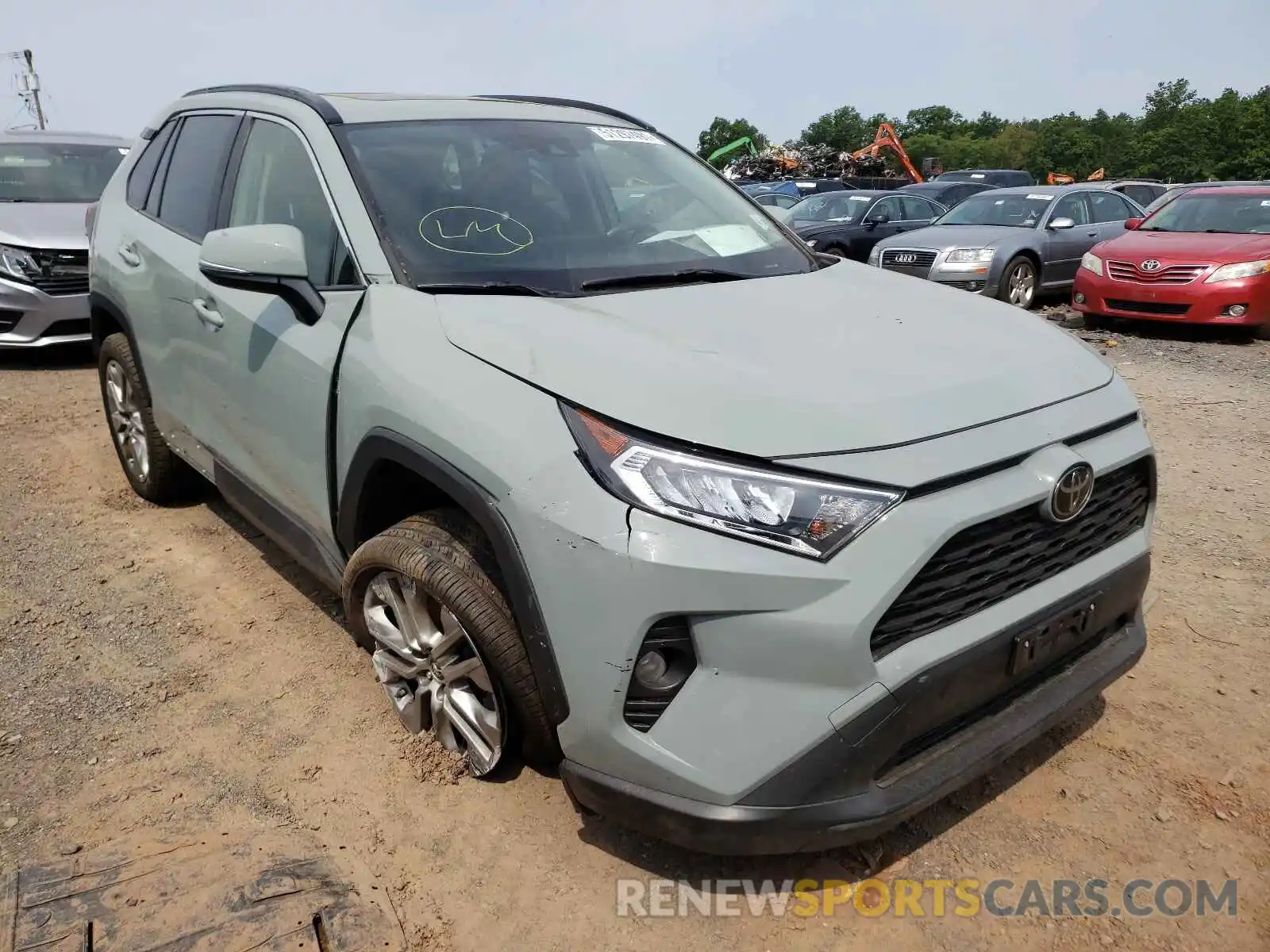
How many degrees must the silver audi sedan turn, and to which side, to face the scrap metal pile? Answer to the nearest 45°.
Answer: approximately 135° to its right

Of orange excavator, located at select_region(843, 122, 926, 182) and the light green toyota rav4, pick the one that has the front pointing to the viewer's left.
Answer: the orange excavator

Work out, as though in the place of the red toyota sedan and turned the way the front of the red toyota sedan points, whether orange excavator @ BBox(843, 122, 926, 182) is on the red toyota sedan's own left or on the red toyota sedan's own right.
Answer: on the red toyota sedan's own right

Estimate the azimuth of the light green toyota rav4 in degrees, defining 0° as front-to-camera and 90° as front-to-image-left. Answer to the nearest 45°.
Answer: approximately 315°

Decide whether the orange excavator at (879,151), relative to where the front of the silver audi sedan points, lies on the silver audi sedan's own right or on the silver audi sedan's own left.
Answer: on the silver audi sedan's own right

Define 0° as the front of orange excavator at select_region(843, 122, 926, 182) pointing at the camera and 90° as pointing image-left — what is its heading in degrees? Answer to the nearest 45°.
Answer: approximately 90°

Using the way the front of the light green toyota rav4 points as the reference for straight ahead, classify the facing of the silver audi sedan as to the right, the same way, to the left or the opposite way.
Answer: to the right

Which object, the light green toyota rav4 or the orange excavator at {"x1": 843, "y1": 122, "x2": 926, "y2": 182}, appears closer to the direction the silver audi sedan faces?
the light green toyota rav4

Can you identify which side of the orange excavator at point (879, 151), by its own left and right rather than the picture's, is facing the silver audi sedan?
left

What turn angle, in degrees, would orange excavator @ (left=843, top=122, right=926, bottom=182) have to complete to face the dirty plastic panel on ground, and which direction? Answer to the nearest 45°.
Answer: approximately 90° to its left

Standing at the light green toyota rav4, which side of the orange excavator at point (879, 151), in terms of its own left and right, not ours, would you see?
left
